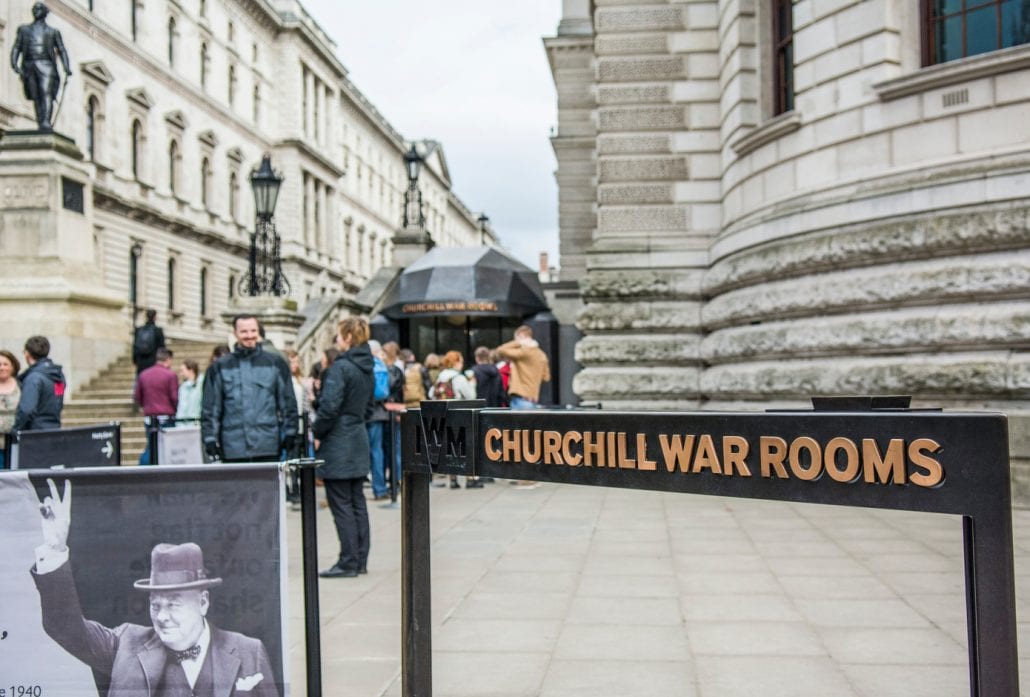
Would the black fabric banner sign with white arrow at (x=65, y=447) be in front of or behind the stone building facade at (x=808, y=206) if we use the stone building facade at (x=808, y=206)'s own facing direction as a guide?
in front

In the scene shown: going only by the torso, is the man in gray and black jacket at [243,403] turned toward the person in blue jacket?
no

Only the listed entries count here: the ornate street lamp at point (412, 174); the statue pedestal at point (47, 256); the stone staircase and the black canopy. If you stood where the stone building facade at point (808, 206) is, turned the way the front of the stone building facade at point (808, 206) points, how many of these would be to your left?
0

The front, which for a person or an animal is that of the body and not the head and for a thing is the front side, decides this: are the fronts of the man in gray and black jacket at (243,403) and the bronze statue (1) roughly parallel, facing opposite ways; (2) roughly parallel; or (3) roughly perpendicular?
roughly parallel

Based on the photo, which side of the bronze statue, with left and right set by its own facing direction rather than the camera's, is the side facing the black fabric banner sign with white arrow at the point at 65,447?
front

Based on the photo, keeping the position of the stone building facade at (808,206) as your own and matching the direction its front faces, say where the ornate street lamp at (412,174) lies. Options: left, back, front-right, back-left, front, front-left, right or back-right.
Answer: right

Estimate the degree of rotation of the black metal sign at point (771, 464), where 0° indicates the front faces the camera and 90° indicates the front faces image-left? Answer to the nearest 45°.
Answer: approximately 45°

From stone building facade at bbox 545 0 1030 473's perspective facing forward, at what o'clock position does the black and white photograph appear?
The black and white photograph is roughly at 11 o'clock from the stone building facade.

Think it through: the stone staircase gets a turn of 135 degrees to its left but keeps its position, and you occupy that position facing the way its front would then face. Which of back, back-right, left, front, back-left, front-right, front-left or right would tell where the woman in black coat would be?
back-right

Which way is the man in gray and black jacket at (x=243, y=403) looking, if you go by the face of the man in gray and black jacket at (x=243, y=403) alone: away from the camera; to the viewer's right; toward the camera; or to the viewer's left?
toward the camera

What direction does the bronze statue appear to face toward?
toward the camera

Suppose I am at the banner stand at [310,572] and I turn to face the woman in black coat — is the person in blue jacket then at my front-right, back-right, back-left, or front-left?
front-left

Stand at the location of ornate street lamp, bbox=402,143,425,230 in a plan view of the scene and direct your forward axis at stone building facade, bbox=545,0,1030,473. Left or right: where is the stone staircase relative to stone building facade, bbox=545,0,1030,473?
right

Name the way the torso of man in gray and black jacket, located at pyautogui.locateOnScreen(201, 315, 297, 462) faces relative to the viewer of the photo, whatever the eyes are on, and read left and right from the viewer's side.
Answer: facing the viewer

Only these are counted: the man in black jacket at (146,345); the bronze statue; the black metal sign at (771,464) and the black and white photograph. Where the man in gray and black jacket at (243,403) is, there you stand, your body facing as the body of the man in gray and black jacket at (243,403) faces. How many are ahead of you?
2

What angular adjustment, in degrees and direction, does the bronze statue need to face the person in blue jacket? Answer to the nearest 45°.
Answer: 0° — it already faces them
